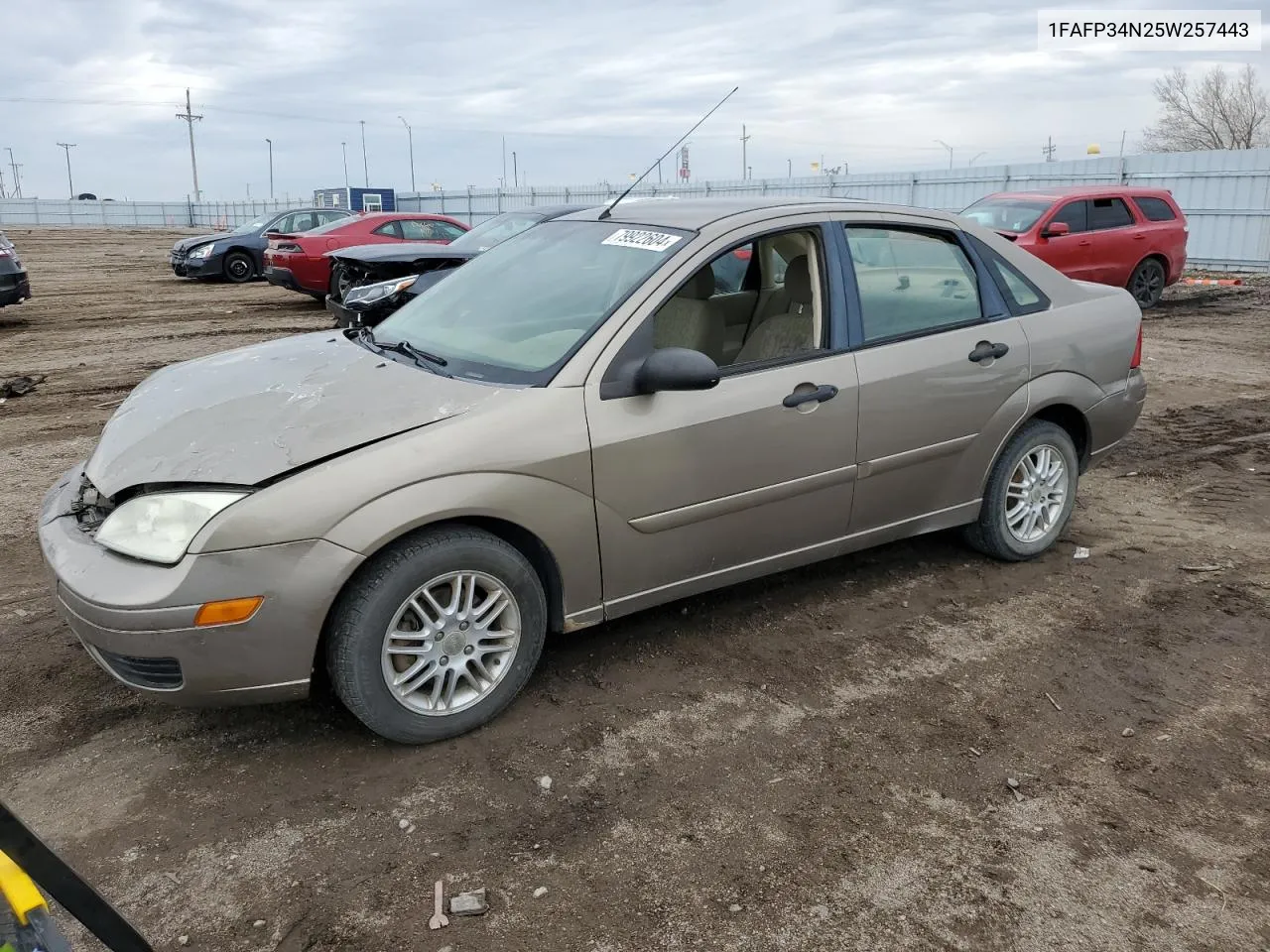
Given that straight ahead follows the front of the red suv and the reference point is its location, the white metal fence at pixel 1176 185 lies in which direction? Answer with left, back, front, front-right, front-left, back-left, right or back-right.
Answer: back-right

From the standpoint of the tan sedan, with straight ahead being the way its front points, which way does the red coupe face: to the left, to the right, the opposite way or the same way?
the opposite way

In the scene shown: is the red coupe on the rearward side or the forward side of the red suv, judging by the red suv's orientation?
on the forward side

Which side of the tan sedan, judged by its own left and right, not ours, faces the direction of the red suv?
back

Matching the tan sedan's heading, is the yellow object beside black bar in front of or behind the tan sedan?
in front

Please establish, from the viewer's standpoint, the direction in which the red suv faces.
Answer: facing the viewer and to the left of the viewer

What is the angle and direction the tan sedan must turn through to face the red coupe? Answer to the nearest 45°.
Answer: approximately 135° to its right

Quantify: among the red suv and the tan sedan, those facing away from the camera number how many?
0

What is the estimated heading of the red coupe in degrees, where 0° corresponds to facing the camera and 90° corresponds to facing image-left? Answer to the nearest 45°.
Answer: approximately 225°
